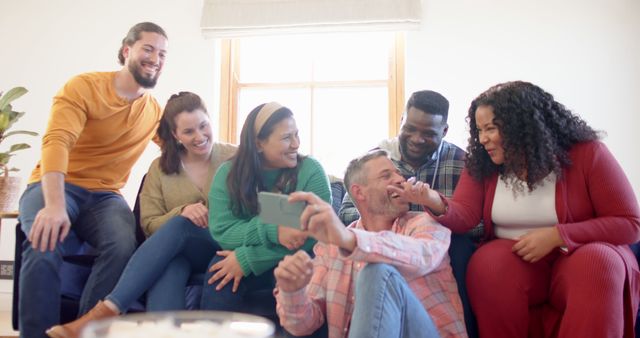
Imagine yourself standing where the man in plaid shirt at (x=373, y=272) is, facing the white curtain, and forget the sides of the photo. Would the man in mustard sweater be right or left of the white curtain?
left

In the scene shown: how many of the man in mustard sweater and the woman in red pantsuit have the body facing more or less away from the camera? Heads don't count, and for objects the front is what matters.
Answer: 0

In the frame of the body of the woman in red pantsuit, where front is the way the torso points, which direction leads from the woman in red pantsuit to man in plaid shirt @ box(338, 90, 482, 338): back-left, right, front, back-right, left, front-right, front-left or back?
right

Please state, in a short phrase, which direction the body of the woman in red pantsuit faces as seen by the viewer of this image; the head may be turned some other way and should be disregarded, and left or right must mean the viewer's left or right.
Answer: facing the viewer and to the left of the viewer

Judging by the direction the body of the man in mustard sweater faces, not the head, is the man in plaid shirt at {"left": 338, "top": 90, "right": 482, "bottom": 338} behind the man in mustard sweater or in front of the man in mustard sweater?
in front

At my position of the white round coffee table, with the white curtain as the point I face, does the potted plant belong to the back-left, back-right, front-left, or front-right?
front-left

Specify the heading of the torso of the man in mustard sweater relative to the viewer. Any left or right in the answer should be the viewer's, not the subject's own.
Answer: facing the viewer and to the right of the viewer

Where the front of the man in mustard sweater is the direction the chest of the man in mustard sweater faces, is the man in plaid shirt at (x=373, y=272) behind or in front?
in front

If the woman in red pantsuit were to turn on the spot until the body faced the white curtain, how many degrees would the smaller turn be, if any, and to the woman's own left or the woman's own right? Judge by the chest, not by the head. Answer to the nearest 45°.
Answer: approximately 90° to the woman's own right

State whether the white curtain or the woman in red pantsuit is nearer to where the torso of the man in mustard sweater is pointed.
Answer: the woman in red pantsuit

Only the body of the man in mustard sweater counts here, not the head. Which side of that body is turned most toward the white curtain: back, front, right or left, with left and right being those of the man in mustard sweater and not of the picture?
left

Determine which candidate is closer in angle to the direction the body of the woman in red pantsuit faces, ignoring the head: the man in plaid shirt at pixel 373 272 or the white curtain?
the man in plaid shirt

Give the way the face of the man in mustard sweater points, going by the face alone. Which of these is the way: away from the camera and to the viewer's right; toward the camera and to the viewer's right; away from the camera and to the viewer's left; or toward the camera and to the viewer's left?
toward the camera and to the viewer's right

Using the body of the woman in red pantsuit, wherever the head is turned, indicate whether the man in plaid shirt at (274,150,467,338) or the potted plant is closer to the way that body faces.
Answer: the man in plaid shirt
